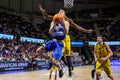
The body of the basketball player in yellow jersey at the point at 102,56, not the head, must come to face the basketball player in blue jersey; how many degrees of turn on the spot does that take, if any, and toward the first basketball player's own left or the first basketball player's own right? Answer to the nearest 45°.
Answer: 0° — they already face them

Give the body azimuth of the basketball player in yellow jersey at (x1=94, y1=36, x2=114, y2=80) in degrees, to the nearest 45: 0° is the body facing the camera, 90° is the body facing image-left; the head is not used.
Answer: approximately 45°
